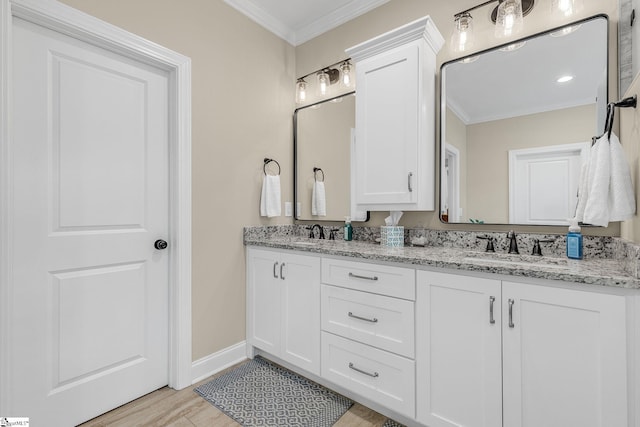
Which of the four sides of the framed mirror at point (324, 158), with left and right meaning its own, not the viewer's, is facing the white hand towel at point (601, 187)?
left

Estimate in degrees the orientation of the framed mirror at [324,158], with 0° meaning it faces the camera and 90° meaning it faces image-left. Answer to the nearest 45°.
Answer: approximately 45°

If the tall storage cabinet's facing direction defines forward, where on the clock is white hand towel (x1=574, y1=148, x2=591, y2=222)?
The white hand towel is roughly at 8 o'clock from the tall storage cabinet.

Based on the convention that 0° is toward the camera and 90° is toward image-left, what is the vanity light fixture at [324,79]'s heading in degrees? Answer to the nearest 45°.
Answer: approximately 45°

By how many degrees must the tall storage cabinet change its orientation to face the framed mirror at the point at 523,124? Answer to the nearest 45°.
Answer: approximately 135° to its left
